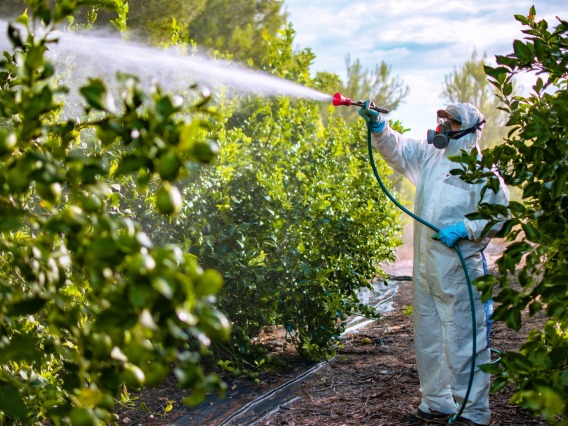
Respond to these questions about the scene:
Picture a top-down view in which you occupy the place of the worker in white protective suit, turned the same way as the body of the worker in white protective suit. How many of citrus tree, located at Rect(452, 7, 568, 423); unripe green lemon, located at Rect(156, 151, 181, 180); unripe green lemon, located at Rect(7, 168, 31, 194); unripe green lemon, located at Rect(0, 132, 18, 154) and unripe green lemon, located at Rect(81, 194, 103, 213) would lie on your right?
0

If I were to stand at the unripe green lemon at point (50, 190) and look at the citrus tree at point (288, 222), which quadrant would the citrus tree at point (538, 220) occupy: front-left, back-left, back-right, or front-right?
front-right

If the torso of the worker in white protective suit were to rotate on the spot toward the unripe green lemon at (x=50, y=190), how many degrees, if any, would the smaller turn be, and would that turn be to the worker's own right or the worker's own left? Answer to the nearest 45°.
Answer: approximately 45° to the worker's own left

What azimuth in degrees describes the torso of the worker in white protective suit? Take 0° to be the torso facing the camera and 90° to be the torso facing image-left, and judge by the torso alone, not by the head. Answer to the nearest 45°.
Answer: approximately 45°

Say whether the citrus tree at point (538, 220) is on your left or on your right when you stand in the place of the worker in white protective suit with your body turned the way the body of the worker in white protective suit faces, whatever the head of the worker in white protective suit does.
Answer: on your left

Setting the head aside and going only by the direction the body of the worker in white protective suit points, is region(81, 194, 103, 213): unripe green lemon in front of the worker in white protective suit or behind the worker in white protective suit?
in front

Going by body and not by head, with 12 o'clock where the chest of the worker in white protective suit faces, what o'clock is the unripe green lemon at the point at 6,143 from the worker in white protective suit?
The unripe green lemon is roughly at 11 o'clock from the worker in white protective suit.

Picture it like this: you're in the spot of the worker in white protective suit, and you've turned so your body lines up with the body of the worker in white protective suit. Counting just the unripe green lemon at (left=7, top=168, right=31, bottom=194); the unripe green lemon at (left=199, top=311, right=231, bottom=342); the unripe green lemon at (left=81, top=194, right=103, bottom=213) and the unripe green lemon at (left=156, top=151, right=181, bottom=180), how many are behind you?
0

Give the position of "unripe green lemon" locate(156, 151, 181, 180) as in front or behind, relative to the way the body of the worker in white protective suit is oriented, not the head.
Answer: in front

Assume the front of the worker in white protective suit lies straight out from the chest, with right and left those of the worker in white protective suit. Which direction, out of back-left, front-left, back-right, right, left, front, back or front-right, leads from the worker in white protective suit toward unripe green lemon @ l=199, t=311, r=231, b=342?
front-left
